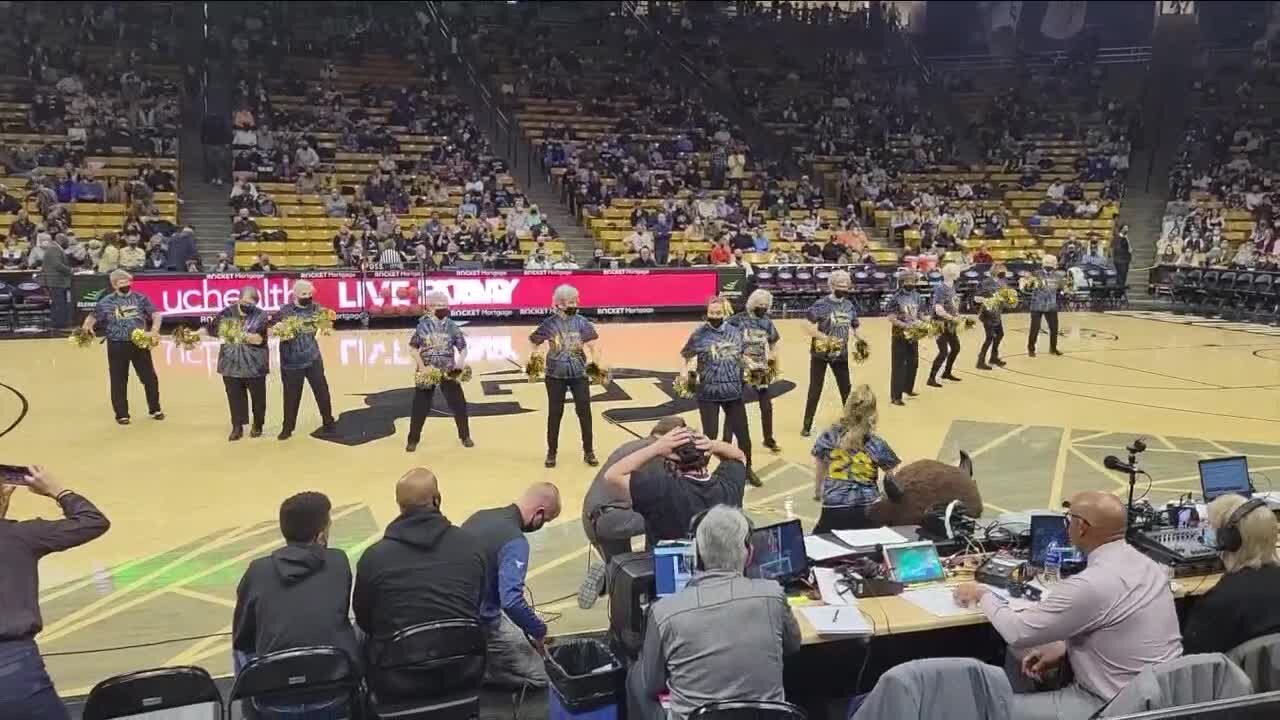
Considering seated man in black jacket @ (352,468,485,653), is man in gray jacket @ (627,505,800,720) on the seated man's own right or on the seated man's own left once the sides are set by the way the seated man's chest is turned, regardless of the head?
on the seated man's own right

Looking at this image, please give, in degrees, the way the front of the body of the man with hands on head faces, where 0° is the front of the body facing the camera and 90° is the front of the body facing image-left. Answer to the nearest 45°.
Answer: approximately 180°

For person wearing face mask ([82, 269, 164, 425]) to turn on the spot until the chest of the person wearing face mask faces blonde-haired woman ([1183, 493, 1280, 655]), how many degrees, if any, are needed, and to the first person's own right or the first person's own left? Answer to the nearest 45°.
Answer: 0° — they already face them

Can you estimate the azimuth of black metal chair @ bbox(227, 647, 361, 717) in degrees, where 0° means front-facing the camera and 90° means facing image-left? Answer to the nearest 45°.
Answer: approximately 180°

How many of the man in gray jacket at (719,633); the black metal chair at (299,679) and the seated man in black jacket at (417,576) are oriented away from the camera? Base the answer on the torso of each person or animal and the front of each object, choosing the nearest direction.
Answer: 3

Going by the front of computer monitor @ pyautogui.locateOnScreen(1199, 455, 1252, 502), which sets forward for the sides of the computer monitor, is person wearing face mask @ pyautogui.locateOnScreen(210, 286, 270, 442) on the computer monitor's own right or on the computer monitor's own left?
on the computer monitor's own right

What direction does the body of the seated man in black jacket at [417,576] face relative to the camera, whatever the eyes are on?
away from the camera

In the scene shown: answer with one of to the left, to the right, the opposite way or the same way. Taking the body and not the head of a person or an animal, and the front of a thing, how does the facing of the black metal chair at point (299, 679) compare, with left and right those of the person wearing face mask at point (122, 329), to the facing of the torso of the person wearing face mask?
the opposite way

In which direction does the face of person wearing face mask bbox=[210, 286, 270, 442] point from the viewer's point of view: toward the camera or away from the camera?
toward the camera

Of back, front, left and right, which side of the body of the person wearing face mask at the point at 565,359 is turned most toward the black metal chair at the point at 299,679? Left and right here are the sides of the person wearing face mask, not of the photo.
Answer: front

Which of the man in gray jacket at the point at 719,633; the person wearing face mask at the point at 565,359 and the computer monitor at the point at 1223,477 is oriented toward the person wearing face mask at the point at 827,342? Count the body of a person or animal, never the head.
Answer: the man in gray jacket

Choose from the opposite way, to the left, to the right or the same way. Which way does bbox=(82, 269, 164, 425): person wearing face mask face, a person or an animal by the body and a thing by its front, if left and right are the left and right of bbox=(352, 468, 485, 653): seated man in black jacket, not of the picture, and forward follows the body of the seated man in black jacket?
the opposite way

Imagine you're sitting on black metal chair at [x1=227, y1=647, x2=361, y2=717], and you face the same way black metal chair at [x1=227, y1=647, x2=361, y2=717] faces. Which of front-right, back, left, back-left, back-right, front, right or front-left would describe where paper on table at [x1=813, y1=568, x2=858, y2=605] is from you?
right

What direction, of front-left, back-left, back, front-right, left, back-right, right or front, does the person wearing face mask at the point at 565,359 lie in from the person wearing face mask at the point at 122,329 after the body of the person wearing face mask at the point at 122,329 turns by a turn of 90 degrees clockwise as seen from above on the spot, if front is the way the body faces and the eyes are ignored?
back-left

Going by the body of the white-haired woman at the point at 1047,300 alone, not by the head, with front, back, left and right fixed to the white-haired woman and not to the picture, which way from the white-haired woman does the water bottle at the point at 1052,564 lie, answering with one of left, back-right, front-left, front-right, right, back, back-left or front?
front

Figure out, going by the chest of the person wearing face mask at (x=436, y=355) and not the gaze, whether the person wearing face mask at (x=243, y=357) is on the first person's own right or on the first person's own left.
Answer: on the first person's own right

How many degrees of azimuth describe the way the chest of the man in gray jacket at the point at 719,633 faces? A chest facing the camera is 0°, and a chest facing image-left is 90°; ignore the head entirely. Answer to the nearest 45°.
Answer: approximately 180°

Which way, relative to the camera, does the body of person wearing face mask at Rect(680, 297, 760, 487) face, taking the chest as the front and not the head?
toward the camera
